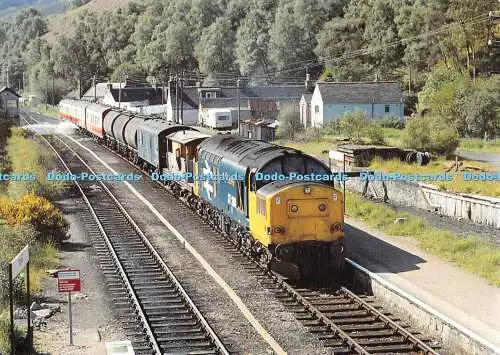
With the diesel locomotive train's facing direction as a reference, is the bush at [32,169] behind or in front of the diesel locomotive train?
behind

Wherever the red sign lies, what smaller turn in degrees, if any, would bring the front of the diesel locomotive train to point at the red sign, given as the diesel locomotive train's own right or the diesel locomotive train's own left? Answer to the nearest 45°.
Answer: approximately 90° to the diesel locomotive train's own right

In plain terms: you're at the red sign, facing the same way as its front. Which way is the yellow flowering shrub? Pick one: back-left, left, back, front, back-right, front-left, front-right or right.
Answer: back

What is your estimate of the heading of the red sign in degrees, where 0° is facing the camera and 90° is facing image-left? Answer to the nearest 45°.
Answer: approximately 0°

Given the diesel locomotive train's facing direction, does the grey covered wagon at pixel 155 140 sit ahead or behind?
behind

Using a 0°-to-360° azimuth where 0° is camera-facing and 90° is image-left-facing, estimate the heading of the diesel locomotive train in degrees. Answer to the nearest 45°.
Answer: approximately 315°

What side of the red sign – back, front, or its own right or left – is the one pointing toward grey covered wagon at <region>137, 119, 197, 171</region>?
back

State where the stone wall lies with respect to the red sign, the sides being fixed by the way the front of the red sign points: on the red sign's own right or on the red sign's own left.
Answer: on the red sign's own left

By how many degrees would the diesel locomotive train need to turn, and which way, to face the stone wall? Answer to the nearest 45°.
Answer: approximately 90° to its left

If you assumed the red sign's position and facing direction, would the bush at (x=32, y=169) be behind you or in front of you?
behind

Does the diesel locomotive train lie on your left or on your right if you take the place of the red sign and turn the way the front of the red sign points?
on your left
